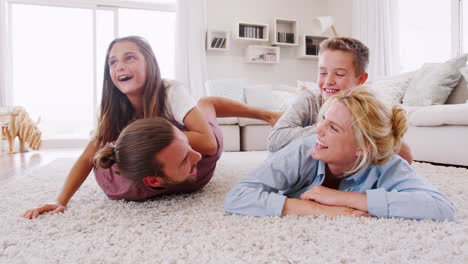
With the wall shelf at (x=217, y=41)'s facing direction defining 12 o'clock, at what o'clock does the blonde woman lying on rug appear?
The blonde woman lying on rug is roughly at 12 o'clock from the wall shelf.

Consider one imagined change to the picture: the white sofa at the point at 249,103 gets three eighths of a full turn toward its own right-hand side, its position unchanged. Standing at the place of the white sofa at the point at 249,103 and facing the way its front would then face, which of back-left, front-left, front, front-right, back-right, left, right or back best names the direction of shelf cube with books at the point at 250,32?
front-right

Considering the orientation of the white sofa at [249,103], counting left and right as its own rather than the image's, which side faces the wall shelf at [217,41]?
back

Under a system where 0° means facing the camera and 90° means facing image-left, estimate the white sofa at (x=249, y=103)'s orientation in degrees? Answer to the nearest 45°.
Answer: approximately 0°
